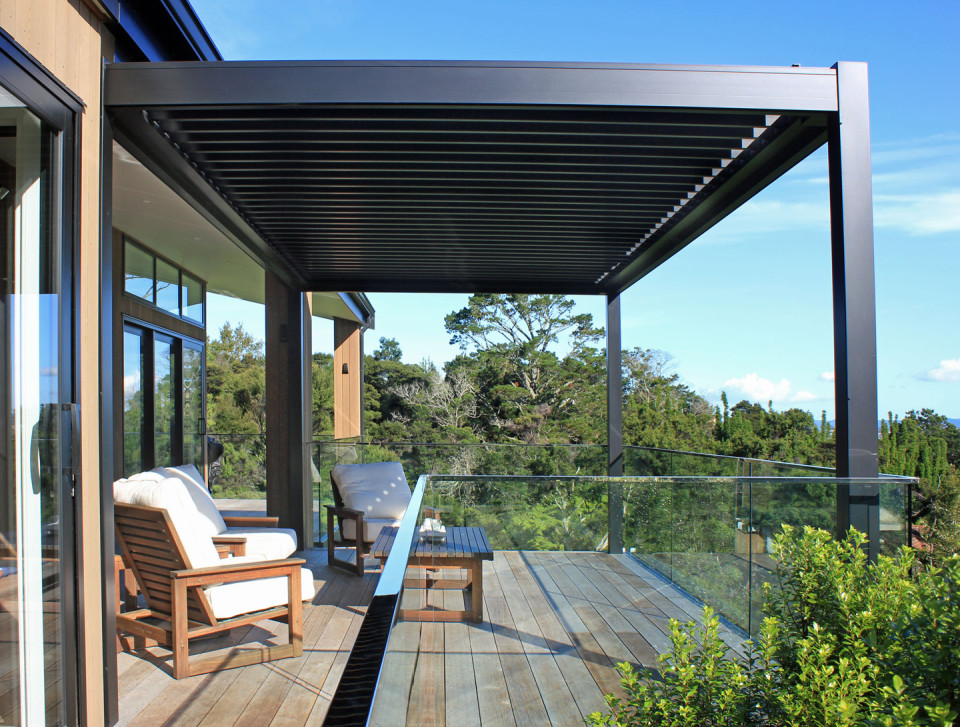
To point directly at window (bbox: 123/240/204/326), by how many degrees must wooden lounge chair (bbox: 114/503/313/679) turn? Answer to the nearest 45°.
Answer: approximately 45° to its left

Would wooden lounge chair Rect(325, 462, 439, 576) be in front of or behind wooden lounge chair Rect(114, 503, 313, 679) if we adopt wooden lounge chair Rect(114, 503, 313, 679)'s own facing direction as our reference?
in front

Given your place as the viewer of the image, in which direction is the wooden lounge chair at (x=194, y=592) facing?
facing away from the viewer and to the right of the viewer

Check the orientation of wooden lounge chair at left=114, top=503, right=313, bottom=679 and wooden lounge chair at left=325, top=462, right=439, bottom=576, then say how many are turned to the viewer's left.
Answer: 0

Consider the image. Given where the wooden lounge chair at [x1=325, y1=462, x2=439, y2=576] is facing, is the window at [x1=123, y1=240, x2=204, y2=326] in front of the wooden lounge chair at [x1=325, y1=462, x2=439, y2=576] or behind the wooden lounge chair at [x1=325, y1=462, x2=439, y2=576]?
behind
